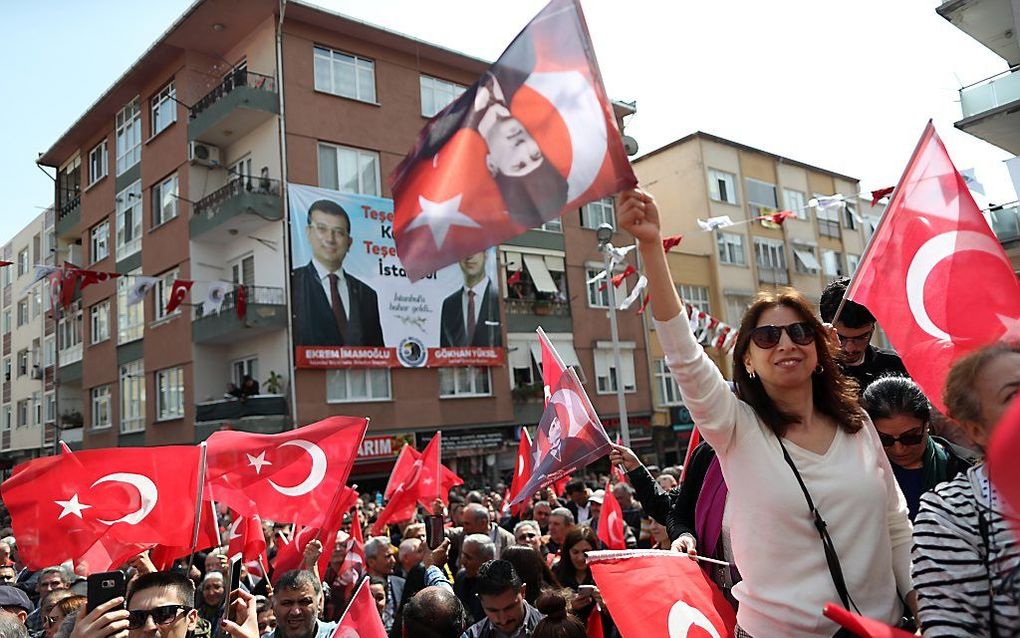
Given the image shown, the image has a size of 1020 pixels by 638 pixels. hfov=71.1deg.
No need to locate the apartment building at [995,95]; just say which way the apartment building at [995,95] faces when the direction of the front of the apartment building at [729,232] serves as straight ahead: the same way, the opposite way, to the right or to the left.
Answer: to the right

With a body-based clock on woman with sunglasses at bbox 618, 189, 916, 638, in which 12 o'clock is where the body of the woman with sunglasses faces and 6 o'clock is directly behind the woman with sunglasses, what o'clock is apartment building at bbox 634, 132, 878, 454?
The apartment building is roughly at 6 o'clock from the woman with sunglasses.

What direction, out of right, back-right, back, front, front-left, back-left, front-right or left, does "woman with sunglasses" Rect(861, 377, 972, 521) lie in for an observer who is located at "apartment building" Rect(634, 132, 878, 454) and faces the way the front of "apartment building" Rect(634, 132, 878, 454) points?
front-right

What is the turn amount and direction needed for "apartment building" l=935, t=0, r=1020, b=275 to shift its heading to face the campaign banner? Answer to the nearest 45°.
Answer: approximately 45° to its right

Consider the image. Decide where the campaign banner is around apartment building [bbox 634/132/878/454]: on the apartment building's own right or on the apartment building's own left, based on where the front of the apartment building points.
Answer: on the apartment building's own right

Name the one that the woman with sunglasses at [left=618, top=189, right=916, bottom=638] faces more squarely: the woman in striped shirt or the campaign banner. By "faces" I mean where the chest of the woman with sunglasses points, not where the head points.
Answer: the woman in striped shirt

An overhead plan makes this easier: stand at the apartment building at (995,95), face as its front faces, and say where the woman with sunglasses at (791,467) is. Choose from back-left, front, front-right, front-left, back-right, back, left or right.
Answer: front-left

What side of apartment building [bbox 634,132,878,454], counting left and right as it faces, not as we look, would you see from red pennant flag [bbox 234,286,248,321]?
right

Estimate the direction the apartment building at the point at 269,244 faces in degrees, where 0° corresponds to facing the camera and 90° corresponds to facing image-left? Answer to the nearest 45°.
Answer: approximately 315°
